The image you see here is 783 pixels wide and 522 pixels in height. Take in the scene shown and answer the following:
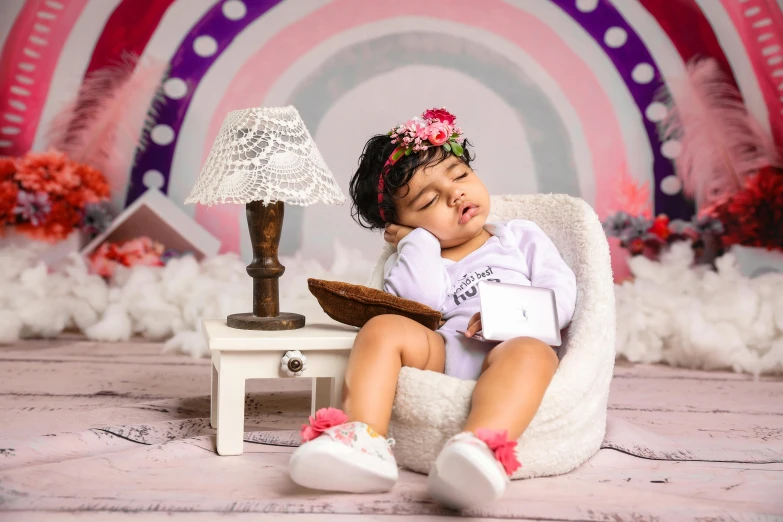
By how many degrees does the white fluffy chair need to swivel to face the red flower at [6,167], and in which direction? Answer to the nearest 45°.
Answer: approximately 90° to its right

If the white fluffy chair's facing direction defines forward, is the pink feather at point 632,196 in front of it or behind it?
behind

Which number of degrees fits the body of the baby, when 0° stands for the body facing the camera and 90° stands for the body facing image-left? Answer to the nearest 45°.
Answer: approximately 0°

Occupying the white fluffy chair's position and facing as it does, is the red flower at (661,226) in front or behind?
behind

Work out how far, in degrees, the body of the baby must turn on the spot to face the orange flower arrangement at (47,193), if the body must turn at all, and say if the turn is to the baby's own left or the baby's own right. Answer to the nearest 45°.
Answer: approximately 135° to the baby's own right

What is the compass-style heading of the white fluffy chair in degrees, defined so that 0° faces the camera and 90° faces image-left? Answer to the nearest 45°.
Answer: approximately 45°

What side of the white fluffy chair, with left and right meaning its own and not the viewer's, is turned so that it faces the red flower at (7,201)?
right
